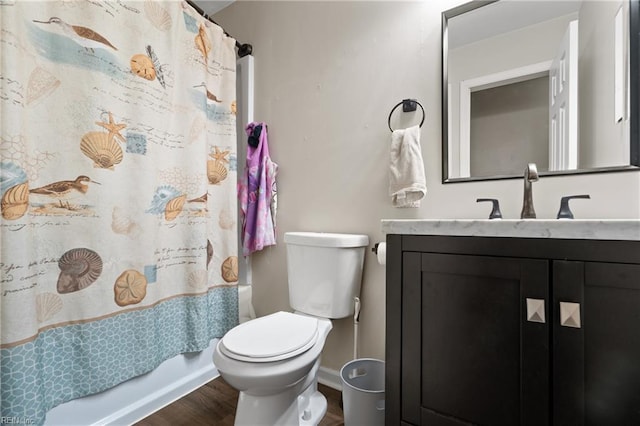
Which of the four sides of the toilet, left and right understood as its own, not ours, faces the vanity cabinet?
left

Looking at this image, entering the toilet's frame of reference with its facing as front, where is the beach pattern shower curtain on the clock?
The beach pattern shower curtain is roughly at 2 o'clock from the toilet.

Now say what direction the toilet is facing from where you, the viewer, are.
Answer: facing the viewer and to the left of the viewer

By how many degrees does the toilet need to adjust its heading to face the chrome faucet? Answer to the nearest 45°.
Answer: approximately 135° to its left

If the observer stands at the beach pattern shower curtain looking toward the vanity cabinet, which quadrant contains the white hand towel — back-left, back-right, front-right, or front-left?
front-left

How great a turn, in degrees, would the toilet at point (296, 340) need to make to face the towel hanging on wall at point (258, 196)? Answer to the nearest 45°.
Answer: approximately 135° to its right

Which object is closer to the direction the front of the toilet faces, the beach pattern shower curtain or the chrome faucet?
the beach pattern shower curtain

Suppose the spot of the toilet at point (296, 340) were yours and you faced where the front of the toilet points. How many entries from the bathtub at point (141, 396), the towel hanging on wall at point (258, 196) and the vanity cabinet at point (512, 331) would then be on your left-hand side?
1
